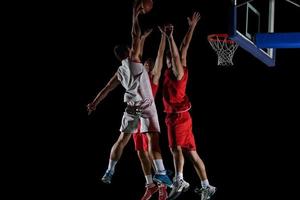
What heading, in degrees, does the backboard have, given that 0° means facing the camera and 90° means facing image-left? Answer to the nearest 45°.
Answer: approximately 135°
